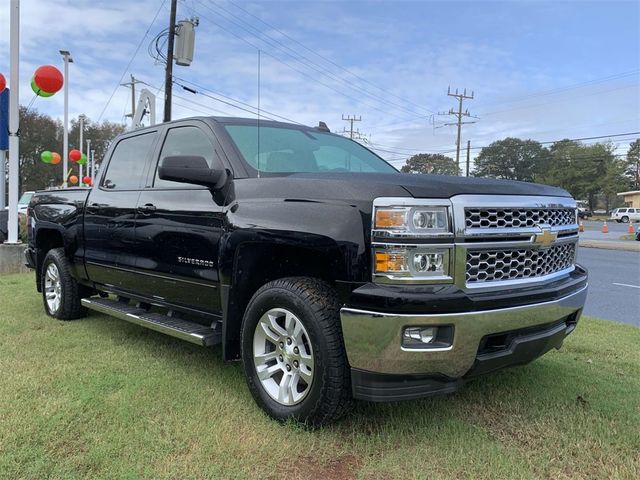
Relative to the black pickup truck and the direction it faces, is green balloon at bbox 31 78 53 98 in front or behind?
behind

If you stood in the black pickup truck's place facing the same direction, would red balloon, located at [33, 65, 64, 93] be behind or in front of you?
behind

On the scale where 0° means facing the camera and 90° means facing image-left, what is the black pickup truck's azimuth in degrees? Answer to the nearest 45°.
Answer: approximately 315°

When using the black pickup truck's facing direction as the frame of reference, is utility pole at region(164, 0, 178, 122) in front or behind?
behind

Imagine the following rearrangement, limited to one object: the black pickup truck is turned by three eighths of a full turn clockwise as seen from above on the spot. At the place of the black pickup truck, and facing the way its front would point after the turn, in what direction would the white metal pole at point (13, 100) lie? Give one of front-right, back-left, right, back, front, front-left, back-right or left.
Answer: front-right
